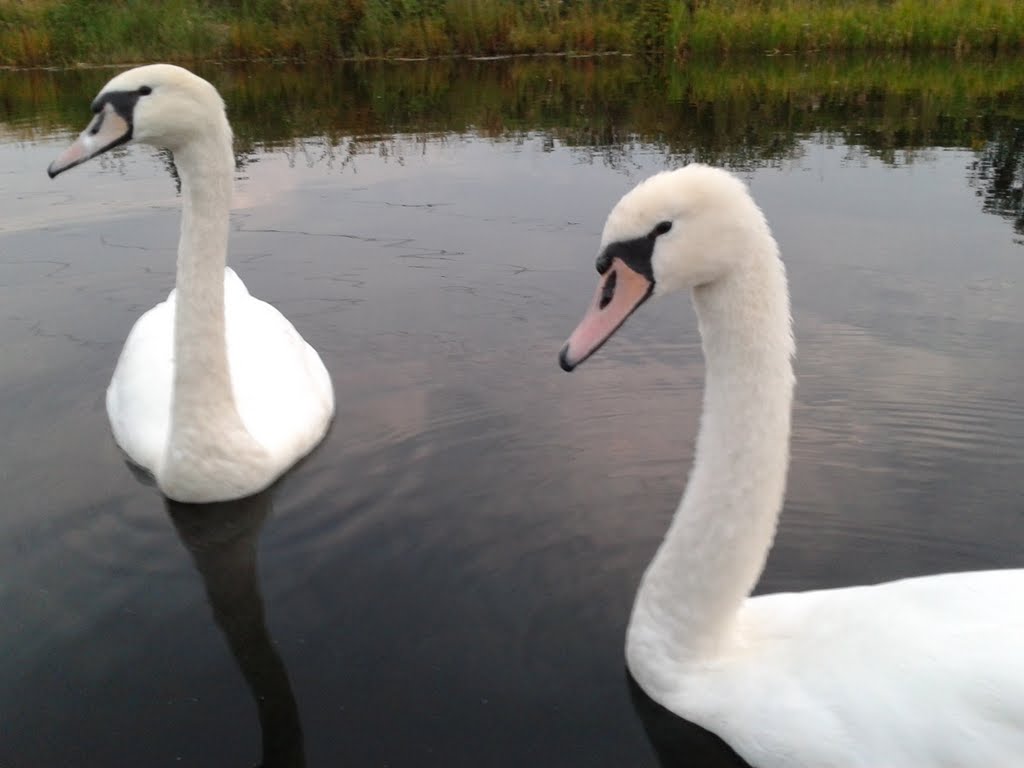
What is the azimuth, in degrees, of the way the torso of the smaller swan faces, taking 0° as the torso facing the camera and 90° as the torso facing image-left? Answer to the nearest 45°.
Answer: approximately 0°

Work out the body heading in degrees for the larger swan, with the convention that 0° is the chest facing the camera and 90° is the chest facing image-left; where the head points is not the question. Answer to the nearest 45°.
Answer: approximately 90°

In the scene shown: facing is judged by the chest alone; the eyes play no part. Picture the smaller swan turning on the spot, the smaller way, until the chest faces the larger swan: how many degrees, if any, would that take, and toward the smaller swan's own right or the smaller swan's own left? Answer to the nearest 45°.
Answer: approximately 45° to the smaller swan's own left

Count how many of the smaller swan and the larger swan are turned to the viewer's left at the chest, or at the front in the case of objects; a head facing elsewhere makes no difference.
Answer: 1

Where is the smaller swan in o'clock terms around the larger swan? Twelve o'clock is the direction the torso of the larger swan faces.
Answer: The smaller swan is roughly at 1 o'clock from the larger swan.
